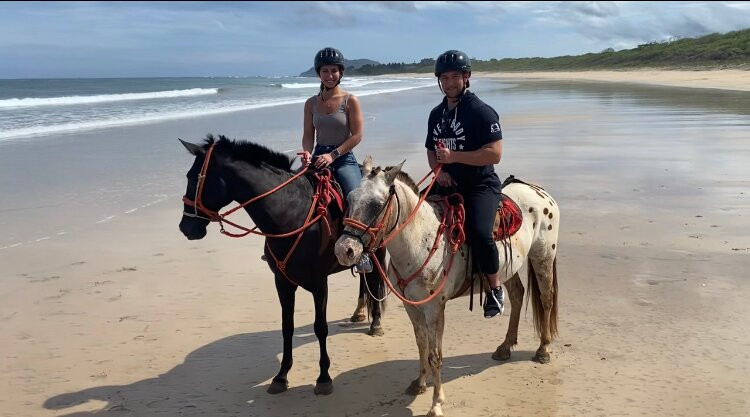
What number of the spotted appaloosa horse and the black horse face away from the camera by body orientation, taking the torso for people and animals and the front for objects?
0

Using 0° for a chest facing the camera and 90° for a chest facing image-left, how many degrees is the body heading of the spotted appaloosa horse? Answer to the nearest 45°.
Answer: approximately 45°

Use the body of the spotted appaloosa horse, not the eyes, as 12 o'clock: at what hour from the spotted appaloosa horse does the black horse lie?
The black horse is roughly at 2 o'clock from the spotted appaloosa horse.

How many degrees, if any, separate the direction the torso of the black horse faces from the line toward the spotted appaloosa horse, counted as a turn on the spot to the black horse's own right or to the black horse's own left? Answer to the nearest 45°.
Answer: approximately 90° to the black horse's own left

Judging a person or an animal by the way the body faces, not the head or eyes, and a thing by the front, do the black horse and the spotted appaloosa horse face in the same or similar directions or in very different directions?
same or similar directions

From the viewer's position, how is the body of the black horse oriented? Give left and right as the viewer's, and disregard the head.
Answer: facing the viewer and to the left of the viewer
